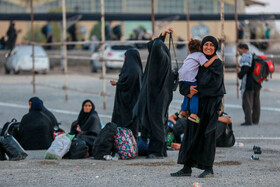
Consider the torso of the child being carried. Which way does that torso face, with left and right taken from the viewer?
facing away from the viewer and to the right of the viewer

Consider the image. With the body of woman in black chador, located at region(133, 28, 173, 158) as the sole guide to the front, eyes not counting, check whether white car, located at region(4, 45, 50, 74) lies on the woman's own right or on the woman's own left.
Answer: on the woman's own left

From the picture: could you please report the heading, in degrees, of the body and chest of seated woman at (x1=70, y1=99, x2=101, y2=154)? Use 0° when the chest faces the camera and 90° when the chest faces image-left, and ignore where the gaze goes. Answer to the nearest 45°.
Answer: approximately 45°

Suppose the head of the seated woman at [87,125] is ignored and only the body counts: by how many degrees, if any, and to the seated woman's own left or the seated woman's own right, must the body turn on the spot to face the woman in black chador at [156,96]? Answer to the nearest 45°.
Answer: approximately 90° to the seated woman's own left

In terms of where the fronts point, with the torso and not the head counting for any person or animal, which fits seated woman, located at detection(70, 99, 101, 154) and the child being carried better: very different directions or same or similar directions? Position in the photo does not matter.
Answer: very different directions

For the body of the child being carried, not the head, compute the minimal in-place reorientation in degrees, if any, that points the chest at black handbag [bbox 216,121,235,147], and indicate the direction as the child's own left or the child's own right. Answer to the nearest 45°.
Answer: approximately 45° to the child's own left

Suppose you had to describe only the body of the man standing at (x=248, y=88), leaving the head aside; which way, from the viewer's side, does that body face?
to the viewer's left

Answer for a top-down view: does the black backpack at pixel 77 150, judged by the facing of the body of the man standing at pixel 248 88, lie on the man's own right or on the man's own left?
on the man's own left

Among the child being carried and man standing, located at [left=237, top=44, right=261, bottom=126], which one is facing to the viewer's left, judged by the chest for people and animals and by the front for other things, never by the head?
the man standing

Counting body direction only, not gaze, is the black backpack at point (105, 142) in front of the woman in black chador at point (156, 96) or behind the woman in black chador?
behind
